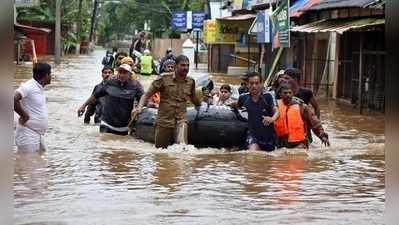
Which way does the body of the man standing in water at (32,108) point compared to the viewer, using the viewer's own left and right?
facing to the right of the viewer

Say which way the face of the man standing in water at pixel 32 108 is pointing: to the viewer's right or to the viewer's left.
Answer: to the viewer's right

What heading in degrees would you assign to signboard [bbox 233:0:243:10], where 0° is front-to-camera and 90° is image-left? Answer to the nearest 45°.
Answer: approximately 0°

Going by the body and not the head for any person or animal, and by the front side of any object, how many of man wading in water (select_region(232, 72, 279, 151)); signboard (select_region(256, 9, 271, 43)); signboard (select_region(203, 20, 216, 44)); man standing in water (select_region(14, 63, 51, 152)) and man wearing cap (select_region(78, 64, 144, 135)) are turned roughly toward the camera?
4

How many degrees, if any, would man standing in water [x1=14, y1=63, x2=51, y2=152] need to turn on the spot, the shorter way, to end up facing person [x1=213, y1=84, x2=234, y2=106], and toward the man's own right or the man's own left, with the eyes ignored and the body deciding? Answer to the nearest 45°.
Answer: approximately 45° to the man's own left
